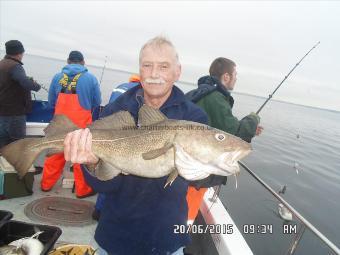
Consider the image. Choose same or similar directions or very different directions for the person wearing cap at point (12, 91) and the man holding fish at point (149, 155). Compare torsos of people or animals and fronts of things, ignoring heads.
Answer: very different directions

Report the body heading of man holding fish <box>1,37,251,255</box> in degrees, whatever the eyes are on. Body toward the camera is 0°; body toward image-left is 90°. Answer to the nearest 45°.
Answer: approximately 0°

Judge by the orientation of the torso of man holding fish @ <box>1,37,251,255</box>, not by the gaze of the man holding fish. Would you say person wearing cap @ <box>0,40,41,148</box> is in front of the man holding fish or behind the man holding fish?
behind

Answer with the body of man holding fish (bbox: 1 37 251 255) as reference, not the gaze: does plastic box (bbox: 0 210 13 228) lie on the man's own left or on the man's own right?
on the man's own right

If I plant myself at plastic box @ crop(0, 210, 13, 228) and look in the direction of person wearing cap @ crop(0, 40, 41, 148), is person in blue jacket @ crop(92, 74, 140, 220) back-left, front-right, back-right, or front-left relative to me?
front-right

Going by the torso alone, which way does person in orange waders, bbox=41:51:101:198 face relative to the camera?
away from the camera

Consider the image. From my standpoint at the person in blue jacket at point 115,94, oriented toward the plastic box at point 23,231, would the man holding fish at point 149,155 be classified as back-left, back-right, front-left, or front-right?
front-left
